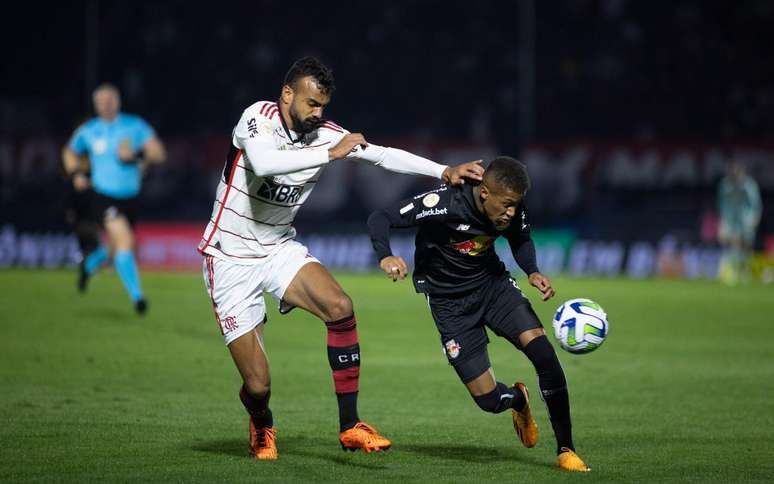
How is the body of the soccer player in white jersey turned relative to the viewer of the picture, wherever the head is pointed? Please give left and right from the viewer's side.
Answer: facing the viewer and to the right of the viewer

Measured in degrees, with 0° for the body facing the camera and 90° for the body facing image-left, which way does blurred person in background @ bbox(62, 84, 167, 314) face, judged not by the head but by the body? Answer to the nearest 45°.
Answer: approximately 0°

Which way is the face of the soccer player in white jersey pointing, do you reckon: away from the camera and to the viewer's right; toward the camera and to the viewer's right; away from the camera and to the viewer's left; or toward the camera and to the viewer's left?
toward the camera and to the viewer's right

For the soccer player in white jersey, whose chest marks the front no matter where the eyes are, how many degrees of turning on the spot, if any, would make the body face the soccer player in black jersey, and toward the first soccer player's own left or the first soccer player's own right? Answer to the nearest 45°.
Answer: approximately 45° to the first soccer player's own left

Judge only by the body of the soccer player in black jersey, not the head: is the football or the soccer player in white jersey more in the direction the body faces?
the football

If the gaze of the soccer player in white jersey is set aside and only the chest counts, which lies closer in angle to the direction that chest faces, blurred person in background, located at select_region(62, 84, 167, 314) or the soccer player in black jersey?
the soccer player in black jersey

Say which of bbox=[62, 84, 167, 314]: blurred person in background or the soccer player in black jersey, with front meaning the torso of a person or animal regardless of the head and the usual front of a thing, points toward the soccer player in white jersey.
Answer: the blurred person in background

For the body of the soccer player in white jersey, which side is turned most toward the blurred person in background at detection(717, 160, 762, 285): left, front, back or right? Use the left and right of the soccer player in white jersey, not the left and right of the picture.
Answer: left

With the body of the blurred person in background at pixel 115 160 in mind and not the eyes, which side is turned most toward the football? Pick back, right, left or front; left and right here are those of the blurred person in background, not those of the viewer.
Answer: front

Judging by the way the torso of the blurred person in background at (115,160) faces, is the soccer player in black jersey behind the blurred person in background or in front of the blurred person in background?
in front

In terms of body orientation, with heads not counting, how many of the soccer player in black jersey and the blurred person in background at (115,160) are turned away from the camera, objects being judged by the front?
0
